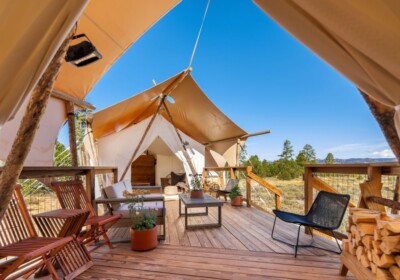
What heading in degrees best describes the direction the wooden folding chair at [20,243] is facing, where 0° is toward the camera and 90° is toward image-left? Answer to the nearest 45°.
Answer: approximately 315°

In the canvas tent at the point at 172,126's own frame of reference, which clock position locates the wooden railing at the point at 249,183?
The wooden railing is roughly at 11 o'clock from the canvas tent.

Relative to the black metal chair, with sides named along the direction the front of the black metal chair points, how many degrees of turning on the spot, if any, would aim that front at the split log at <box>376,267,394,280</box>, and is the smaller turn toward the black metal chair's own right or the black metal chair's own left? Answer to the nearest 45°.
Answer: approximately 45° to the black metal chair's own left

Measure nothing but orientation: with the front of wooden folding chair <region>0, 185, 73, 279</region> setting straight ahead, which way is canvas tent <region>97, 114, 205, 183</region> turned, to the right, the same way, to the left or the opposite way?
to the right

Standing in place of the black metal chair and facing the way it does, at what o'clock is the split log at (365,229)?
The split log is roughly at 10 o'clock from the black metal chair.

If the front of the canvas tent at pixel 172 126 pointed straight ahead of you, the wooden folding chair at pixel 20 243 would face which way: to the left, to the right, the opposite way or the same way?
to the left

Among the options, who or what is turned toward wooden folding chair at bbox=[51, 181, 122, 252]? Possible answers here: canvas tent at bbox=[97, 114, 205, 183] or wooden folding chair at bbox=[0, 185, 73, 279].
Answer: the canvas tent

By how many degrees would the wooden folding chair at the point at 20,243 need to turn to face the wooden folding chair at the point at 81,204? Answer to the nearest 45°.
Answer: approximately 90° to its left

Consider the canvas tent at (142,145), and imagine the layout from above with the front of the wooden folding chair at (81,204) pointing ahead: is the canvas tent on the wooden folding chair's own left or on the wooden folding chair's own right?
on the wooden folding chair's own left

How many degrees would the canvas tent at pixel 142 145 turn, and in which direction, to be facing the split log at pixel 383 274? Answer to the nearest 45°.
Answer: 0° — it already faces it

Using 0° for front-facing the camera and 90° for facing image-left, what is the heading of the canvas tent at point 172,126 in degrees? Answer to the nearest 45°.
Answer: approximately 0°

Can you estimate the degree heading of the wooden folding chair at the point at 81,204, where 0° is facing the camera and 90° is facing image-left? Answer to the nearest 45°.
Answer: approximately 315°
